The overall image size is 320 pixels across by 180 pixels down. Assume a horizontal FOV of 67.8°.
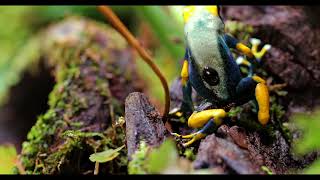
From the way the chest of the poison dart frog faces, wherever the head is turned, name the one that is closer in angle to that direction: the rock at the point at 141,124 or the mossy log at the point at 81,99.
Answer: the mossy log

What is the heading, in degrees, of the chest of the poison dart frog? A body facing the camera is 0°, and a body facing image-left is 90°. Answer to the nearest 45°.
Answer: approximately 180°

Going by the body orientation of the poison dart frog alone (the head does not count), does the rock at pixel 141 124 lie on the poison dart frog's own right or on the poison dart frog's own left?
on the poison dart frog's own left
